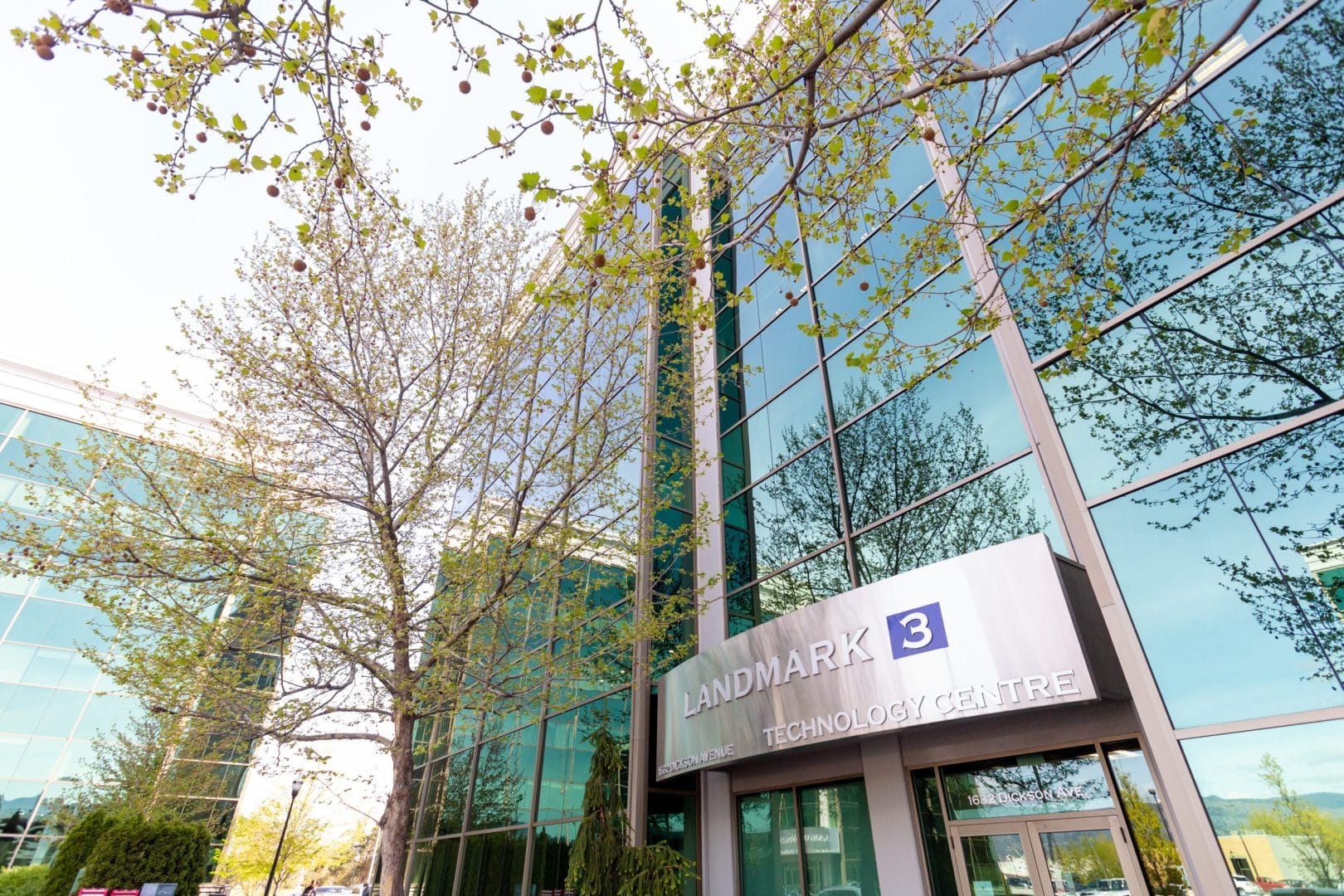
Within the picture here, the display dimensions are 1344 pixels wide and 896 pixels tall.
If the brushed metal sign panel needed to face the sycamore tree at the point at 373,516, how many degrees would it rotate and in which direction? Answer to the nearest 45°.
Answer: approximately 45° to its right

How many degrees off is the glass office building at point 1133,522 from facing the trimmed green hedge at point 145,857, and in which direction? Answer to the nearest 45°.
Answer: approximately 45° to its right

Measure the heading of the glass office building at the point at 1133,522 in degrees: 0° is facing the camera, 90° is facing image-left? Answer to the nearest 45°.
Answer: approximately 45°

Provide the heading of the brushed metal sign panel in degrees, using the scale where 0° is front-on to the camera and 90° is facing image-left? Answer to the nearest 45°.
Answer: approximately 45°

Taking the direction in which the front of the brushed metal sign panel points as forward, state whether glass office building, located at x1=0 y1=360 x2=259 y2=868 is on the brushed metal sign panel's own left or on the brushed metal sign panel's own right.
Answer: on the brushed metal sign panel's own right

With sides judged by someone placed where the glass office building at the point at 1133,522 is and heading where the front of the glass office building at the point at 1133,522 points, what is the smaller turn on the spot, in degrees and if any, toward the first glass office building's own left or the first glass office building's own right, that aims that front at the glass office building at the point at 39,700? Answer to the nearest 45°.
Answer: approximately 45° to the first glass office building's own right
